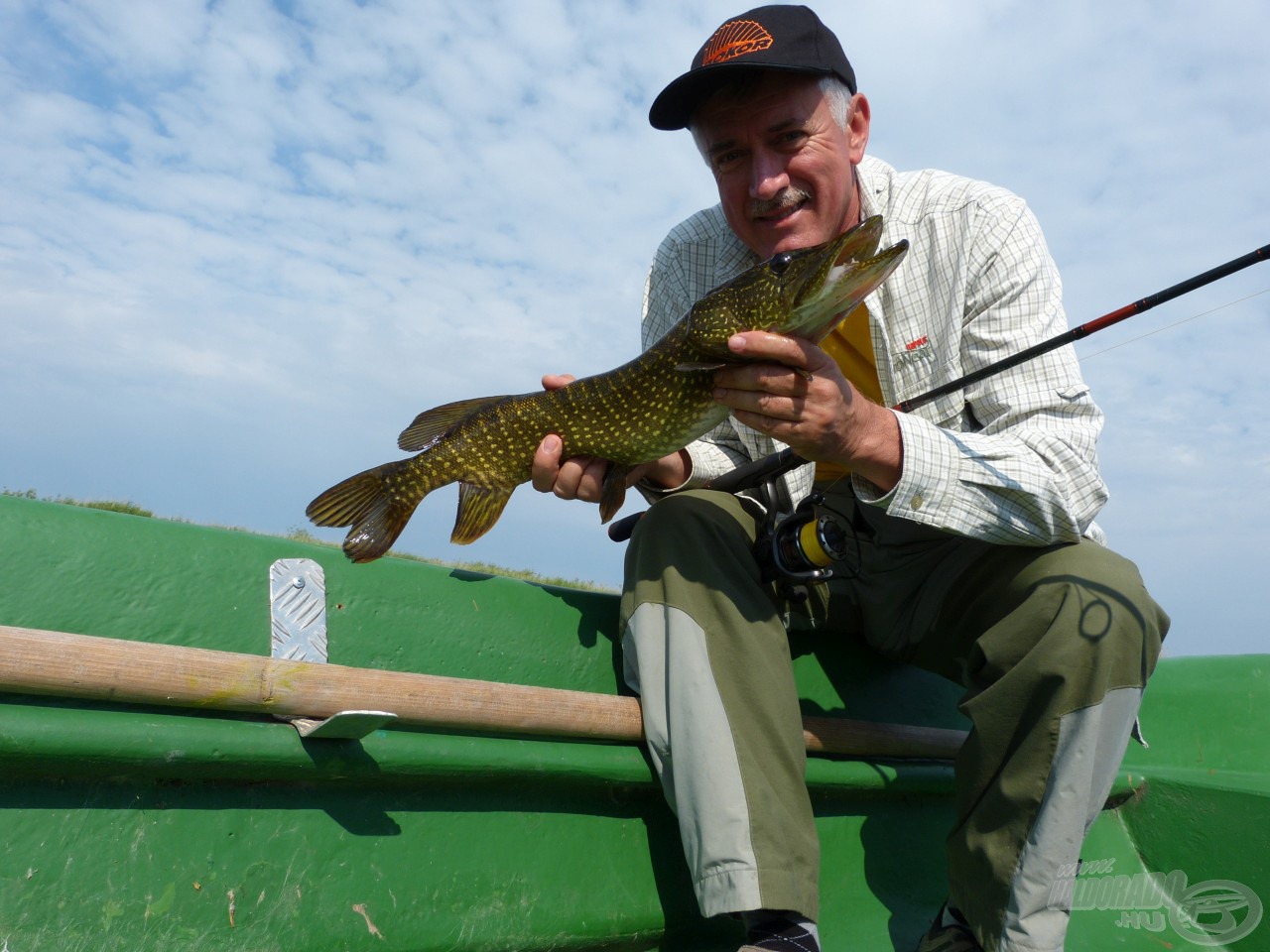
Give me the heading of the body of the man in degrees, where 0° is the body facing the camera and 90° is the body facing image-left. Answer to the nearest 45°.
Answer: approximately 0°

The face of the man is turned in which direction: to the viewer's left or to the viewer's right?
to the viewer's left

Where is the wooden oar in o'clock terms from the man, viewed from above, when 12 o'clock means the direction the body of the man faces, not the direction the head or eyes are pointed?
The wooden oar is roughly at 2 o'clock from the man.
